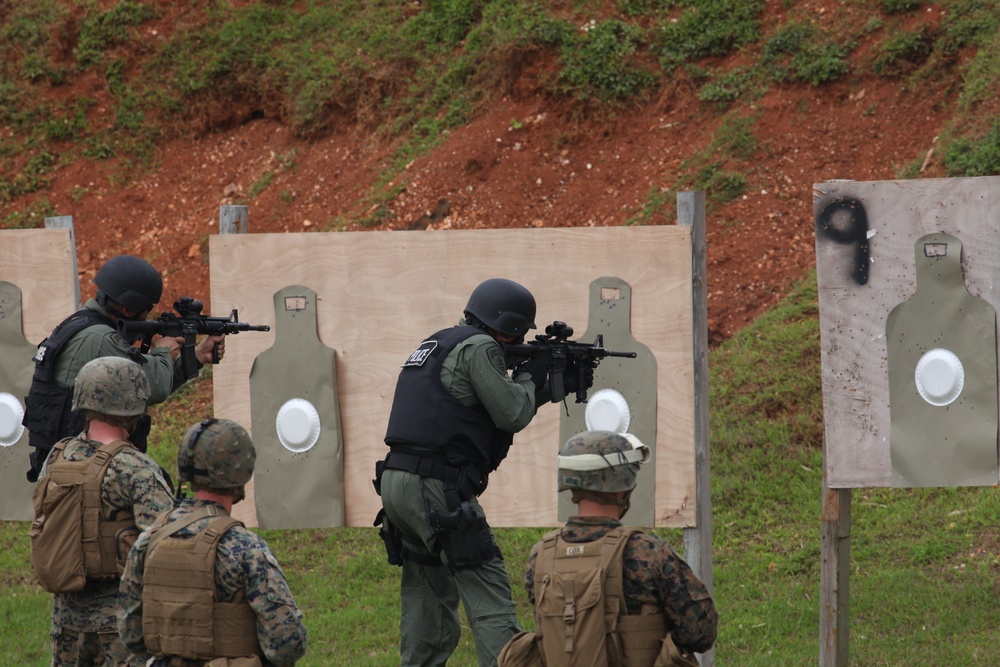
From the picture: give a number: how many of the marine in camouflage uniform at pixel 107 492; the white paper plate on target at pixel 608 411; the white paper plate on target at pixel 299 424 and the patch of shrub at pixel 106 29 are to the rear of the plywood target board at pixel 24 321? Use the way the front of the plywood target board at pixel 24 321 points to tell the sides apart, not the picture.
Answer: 1

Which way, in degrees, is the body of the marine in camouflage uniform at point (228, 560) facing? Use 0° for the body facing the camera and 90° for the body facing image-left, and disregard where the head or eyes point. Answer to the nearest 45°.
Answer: approximately 225°

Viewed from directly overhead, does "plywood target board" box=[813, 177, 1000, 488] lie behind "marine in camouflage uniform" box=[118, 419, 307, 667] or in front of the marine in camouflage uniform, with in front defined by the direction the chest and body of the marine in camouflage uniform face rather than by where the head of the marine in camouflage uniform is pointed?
in front

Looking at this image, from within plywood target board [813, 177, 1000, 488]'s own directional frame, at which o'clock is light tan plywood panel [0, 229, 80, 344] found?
The light tan plywood panel is roughly at 3 o'clock from the plywood target board.

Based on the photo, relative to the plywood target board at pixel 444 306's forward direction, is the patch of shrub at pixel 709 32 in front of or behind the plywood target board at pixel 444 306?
behind

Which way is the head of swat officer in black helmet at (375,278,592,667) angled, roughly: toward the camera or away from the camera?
away from the camera

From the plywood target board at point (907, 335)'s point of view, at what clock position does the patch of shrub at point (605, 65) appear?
The patch of shrub is roughly at 5 o'clock from the plywood target board.

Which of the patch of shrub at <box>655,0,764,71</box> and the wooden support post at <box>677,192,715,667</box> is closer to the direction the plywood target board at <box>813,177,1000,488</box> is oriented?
the wooden support post

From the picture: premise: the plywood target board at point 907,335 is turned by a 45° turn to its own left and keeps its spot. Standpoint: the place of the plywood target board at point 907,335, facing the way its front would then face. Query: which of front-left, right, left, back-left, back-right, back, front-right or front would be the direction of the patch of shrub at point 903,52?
back-left

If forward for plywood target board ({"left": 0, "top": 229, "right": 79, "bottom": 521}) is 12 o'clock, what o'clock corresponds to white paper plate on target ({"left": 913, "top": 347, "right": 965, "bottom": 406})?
The white paper plate on target is roughly at 10 o'clock from the plywood target board.

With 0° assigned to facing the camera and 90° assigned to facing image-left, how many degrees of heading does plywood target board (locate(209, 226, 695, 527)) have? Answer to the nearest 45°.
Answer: approximately 0°

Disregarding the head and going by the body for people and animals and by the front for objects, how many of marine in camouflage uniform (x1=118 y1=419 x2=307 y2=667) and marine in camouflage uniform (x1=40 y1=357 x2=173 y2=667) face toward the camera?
0

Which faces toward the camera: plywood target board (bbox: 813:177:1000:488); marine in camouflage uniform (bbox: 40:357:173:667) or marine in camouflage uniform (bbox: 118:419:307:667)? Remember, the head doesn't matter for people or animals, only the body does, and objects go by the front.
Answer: the plywood target board

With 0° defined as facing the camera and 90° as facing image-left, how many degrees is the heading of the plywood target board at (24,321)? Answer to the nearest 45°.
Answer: approximately 0°

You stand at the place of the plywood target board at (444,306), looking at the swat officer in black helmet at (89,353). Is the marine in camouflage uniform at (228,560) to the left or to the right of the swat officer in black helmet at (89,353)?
left
